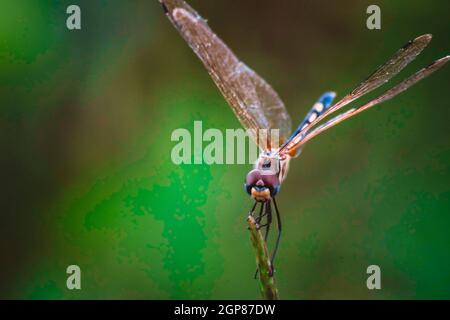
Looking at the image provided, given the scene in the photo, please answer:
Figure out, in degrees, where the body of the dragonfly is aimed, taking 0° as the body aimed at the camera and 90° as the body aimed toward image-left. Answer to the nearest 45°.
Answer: approximately 45°
